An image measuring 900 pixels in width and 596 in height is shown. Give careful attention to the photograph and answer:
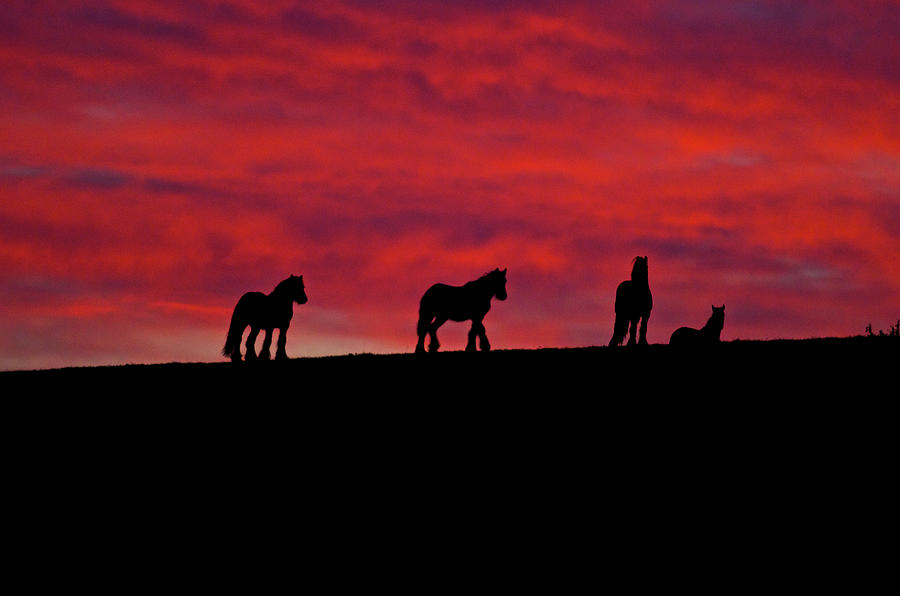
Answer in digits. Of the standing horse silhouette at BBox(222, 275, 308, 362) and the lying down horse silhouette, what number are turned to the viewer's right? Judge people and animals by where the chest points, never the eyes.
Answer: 2

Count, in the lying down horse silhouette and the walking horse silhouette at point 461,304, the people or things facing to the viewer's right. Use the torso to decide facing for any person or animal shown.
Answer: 2

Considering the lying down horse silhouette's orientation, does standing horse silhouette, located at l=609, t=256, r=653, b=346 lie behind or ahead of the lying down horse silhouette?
behind

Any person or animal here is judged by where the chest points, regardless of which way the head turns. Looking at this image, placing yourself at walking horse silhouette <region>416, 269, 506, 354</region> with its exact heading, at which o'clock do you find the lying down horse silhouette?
The lying down horse silhouette is roughly at 1 o'clock from the walking horse silhouette.

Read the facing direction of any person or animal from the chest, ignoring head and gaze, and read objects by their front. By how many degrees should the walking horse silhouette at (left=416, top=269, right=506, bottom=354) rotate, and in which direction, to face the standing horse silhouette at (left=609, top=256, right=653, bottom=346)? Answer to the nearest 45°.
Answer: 0° — it already faces it

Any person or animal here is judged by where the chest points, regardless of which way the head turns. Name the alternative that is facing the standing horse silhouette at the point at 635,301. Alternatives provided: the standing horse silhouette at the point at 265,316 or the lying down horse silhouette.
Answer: the standing horse silhouette at the point at 265,316

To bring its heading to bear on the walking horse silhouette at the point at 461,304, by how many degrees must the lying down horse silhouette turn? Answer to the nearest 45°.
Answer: approximately 180°

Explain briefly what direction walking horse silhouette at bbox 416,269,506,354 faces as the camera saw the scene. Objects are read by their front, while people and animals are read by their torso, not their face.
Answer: facing to the right of the viewer

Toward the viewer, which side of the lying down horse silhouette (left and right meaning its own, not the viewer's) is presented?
right

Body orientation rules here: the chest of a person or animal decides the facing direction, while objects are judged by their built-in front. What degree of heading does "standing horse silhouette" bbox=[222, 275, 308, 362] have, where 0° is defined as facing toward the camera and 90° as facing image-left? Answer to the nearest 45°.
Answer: approximately 270°

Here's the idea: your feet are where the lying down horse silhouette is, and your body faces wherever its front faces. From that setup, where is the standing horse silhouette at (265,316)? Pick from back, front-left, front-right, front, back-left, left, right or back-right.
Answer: back
